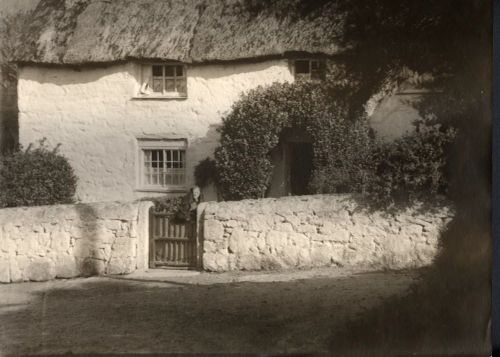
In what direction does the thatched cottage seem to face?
toward the camera

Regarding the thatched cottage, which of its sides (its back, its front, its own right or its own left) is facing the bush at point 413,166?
left
